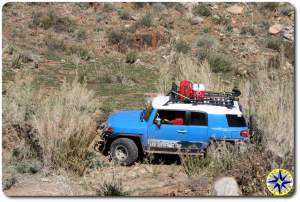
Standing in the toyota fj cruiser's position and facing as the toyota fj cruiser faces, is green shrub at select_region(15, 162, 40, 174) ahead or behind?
ahead

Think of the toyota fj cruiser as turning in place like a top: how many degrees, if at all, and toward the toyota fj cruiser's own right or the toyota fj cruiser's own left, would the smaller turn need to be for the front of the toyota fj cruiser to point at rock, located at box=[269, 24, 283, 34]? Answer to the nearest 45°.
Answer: approximately 90° to the toyota fj cruiser's own right

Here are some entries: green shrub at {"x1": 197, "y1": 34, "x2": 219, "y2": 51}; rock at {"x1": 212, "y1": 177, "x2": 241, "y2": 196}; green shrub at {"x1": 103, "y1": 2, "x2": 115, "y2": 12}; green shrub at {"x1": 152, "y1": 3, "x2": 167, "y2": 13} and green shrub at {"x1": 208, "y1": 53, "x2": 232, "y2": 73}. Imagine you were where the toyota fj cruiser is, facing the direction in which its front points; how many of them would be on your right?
4

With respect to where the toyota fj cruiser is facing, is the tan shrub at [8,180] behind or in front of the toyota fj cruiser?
in front

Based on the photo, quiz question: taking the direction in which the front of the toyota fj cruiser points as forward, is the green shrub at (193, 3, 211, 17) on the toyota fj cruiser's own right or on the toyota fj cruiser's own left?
on the toyota fj cruiser's own right

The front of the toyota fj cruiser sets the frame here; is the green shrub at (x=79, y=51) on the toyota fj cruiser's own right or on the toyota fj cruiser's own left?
on the toyota fj cruiser's own right

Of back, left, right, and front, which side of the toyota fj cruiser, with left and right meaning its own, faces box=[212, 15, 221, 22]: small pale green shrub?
right

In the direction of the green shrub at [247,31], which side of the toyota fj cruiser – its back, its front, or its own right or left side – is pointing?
right

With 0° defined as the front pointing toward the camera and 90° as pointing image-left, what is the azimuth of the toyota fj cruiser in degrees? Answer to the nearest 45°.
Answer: approximately 90°

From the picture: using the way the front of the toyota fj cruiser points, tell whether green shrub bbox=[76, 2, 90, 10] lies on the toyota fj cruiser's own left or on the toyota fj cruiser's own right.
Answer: on the toyota fj cruiser's own right

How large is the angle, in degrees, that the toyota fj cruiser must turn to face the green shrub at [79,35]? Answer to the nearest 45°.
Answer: approximately 90° to its right

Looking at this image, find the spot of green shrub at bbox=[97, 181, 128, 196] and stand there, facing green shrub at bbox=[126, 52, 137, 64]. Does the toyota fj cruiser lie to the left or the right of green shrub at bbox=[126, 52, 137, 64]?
right

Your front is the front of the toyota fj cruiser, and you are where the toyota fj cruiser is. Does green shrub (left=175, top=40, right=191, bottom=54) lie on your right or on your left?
on your right

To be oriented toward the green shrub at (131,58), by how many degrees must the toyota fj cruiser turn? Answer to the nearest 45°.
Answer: approximately 90° to its right

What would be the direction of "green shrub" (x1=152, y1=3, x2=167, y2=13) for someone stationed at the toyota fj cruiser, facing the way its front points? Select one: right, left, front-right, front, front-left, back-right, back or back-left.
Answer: right
